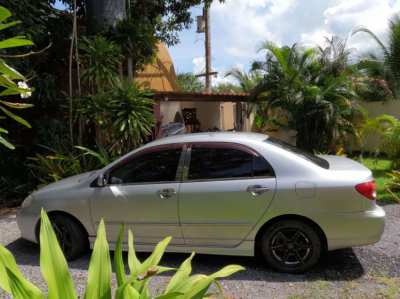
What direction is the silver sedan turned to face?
to the viewer's left

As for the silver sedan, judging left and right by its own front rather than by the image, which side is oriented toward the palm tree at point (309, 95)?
right

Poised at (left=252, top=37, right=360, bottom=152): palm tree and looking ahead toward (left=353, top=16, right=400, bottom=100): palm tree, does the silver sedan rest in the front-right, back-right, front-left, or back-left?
back-right

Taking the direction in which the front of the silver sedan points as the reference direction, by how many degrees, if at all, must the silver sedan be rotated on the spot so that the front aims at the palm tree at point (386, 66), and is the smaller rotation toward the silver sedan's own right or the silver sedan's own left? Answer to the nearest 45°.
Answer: approximately 135° to the silver sedan's own right
